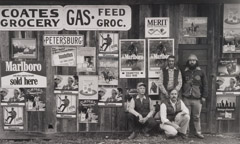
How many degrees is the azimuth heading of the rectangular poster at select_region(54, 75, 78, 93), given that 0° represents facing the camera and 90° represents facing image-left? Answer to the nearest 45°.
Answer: approximately 0°

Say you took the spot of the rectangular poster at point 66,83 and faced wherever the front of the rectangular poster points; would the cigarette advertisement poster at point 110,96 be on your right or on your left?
on your left

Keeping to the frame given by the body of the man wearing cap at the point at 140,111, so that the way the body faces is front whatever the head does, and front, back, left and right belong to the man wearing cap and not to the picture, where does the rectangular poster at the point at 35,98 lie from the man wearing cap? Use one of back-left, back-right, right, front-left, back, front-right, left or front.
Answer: right

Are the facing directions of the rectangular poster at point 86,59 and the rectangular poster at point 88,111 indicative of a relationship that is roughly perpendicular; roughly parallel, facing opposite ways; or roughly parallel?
roughly parallel

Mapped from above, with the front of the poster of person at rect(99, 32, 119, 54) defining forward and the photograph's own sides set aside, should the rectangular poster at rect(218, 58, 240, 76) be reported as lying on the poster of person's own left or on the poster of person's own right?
on the poster of person's own left

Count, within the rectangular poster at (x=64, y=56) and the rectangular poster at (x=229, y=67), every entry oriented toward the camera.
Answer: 2

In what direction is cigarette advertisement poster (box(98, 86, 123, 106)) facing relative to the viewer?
toward the camera

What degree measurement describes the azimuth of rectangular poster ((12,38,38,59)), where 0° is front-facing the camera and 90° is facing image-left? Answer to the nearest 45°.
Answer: approximately 0°

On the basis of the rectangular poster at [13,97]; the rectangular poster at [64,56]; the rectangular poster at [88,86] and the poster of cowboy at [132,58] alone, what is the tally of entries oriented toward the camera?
4

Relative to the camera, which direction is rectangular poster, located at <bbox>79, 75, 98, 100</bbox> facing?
toward the camera

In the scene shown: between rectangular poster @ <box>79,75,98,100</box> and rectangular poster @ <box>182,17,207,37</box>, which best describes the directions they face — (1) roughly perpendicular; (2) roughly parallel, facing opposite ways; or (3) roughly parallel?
roughly parallel

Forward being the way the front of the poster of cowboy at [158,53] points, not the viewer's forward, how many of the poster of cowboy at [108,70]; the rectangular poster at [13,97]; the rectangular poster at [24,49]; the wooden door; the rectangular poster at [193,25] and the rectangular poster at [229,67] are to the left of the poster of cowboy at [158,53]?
3

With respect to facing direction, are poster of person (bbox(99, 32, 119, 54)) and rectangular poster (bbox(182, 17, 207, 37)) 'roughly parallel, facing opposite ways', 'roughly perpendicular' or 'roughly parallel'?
roughly parallel

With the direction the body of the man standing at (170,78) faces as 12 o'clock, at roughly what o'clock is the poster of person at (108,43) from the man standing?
The poster of person is roughly at 3 o'clock from the man standing.
